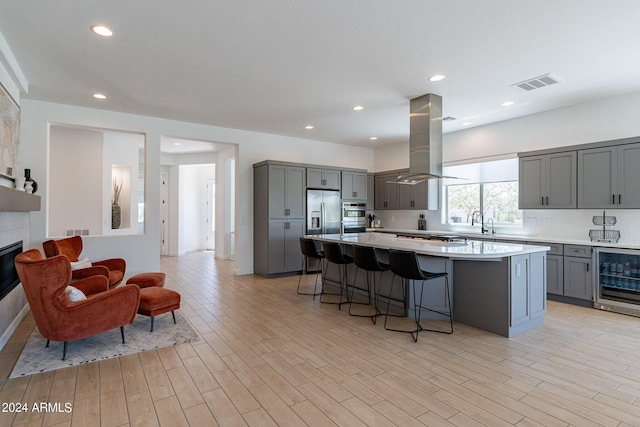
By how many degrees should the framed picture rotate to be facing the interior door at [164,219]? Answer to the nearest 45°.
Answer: approximately 45° to its left

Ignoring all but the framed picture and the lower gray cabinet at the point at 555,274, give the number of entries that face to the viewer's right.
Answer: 1

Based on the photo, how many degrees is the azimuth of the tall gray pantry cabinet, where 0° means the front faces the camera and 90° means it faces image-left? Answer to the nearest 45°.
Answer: approximately 315°

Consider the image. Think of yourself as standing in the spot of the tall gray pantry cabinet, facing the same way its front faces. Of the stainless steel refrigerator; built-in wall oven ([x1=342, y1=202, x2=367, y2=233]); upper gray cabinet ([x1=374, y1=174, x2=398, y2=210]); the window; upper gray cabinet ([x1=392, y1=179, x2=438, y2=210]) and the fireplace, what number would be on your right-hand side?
1

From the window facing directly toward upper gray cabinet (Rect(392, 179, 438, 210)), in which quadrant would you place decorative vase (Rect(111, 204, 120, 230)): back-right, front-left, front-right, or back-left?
front-left

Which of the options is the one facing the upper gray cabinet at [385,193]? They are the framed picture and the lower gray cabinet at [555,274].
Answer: the framed picture

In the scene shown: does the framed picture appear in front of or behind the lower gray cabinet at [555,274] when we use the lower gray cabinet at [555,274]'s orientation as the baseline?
in front

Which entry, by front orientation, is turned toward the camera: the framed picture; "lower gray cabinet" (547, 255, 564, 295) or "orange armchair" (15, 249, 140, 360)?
the lower gray cabinet

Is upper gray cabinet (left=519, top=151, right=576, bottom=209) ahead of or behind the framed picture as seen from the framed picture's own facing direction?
ahead

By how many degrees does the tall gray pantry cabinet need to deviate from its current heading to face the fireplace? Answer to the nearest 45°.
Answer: approximately 90° to its right

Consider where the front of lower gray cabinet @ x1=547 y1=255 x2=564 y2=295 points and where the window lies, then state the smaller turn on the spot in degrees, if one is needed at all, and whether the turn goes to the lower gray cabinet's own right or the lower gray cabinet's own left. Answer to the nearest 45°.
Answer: approximately 135° to the lower gray cabinet's own right

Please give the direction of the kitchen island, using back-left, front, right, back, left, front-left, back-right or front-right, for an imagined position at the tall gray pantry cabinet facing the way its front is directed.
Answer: front

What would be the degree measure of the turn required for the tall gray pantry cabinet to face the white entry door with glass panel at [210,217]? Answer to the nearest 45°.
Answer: approximately 180°

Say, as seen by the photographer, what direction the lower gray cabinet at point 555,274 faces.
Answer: facing the viewer

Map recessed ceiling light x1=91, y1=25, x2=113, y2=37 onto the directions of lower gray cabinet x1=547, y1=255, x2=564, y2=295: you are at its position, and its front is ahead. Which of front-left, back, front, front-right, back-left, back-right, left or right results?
front-right
